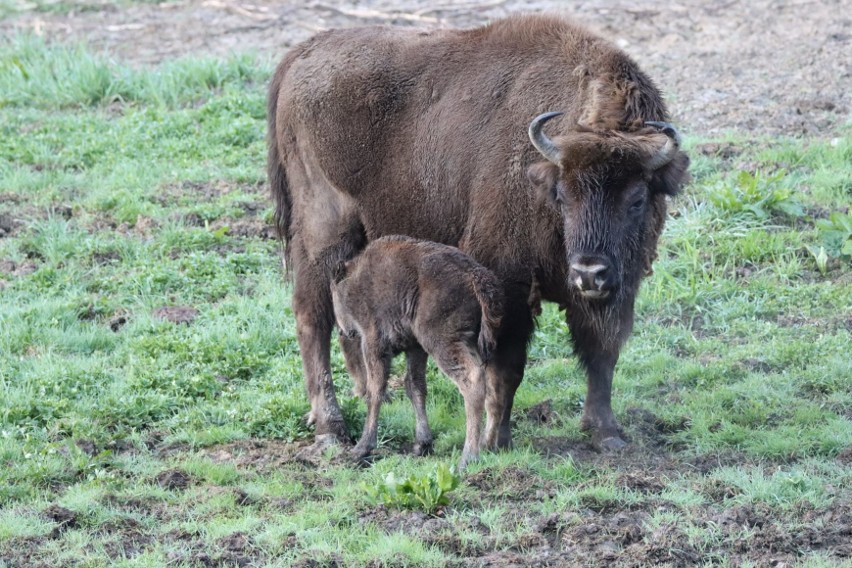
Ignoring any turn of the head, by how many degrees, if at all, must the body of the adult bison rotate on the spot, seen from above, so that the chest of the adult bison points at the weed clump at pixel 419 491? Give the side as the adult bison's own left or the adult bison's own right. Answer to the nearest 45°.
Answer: approximately 45° to the adult bison's own right

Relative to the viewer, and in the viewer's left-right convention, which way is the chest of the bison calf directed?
facing away from the viewer and to the left of the viewer

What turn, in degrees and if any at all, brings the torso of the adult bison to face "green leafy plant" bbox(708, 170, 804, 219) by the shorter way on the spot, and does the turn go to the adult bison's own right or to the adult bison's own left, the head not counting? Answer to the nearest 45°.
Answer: approximately 90° to the adult bison's own left

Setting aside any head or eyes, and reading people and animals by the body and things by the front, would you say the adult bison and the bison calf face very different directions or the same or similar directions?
very different directions

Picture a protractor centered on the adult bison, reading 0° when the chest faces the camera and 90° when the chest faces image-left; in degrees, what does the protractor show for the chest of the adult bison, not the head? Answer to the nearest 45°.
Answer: approximately 315°
